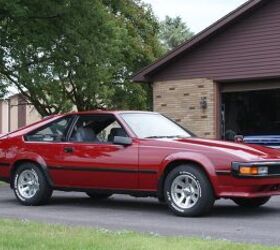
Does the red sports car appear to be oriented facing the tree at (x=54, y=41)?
no

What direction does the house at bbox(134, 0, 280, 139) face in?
toward the camera

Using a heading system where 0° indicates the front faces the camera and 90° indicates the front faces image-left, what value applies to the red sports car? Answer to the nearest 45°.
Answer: approximately 315°

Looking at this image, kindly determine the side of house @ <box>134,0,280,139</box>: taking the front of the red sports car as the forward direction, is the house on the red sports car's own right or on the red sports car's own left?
on the red sports car's own left

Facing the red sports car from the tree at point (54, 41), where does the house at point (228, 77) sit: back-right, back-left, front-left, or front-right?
front-left

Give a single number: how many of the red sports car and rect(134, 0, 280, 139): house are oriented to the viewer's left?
0

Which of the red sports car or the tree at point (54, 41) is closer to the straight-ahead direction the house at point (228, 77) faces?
the red sports car

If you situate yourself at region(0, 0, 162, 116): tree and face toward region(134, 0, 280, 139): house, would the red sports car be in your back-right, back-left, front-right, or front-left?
front-right

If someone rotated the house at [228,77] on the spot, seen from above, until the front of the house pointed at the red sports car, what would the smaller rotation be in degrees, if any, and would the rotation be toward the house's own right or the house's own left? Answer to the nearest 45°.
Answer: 0° — it already faces it

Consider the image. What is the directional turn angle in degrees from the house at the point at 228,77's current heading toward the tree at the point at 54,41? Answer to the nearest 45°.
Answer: approximately 90° to its right
